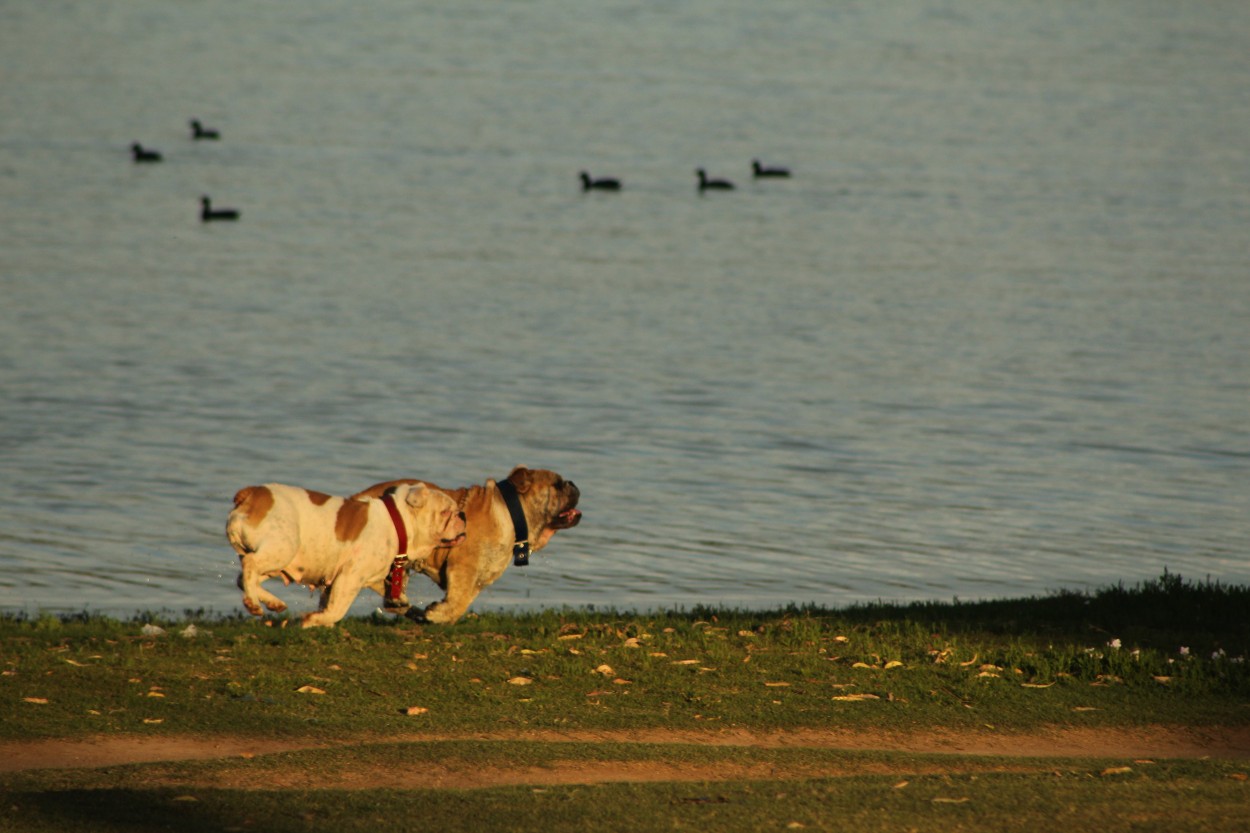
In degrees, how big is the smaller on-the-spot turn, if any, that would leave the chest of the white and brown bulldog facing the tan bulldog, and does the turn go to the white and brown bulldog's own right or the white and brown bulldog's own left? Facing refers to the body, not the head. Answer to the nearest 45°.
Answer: approximately 45° to the white and brown bulldog's own left

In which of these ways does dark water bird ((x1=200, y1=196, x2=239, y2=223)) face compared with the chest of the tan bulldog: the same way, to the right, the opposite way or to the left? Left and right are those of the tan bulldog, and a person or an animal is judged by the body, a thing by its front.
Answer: the opposite way

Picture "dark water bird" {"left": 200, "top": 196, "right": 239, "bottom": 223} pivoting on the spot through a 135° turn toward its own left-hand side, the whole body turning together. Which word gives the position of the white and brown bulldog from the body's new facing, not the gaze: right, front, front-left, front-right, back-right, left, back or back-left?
front-right

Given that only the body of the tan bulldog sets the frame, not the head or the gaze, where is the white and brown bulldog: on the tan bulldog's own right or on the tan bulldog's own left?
on the tan bulldog's own right

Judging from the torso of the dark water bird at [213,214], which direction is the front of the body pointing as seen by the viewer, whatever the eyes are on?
to the viewer's left

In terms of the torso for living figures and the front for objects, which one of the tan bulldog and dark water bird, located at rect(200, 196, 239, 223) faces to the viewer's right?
the tan bulldog

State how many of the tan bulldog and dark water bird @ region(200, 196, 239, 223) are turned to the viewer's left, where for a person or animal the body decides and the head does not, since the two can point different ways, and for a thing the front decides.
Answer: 1

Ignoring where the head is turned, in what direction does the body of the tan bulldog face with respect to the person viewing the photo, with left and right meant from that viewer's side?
facing to the right of the viewer

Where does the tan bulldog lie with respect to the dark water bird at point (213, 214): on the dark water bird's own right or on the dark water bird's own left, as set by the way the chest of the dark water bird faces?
on the dark water bird's own left

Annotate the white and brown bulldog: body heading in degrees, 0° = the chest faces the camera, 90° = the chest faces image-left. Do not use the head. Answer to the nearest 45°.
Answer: approximately 270°
